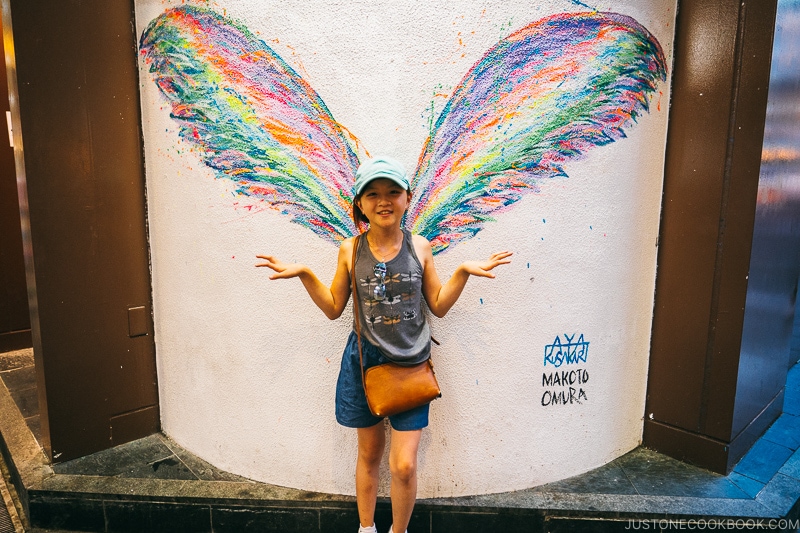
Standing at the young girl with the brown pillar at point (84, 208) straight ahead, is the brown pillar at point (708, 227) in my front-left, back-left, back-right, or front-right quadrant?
back-right

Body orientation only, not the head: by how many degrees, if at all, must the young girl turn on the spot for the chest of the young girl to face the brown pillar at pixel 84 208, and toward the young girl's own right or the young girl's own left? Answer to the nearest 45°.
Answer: approximately 135° to the young girl's own right

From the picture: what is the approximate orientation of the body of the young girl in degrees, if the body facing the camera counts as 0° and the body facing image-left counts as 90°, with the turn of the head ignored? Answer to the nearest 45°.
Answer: approximately 0°

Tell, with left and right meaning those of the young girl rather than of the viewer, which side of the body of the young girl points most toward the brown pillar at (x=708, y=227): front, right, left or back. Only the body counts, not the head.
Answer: left
